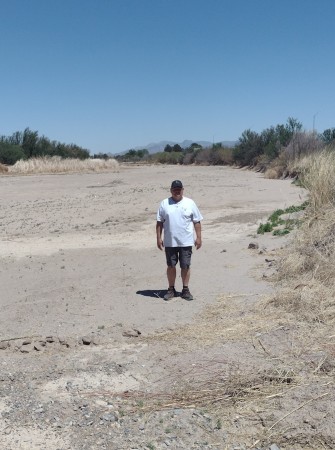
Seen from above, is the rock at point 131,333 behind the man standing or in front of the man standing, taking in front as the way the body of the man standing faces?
in front

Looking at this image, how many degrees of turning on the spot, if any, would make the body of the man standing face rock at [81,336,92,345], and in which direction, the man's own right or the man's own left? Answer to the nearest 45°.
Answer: approximately 45° to the man's own right

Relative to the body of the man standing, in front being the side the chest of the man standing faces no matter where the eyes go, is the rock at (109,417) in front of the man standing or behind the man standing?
in front

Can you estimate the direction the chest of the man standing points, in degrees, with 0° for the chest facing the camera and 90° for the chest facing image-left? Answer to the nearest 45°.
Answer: approximately 0°

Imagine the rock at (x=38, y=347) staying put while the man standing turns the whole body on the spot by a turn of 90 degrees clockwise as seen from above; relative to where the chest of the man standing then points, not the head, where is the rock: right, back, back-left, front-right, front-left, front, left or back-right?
front-left

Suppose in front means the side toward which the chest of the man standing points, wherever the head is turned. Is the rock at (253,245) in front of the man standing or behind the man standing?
behind

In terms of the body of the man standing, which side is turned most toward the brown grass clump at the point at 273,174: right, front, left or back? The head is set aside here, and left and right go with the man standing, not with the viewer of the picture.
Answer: back

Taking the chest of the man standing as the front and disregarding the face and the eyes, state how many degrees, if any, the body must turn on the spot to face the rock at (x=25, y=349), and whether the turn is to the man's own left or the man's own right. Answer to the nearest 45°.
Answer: approximately 45° to the man's own right
